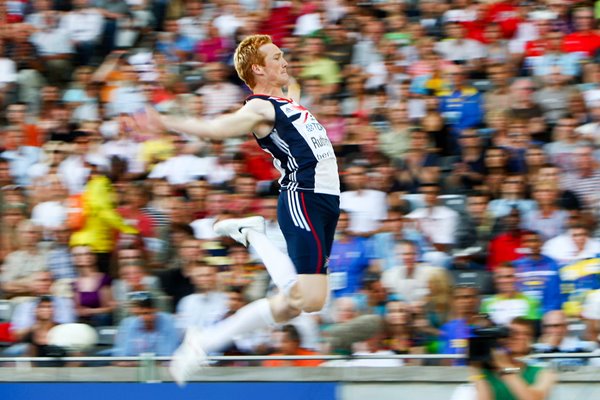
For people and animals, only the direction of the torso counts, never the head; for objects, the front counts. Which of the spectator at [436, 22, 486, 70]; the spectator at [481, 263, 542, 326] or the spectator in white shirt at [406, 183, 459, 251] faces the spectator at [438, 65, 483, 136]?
the spectator at [436, 22, 486, 70]

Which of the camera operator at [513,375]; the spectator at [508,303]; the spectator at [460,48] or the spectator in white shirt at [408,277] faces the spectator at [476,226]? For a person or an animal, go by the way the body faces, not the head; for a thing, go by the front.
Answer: the spectator at [460,48]

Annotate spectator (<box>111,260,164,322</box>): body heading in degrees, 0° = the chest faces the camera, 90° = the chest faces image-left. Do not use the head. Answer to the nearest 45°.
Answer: approximately 0°

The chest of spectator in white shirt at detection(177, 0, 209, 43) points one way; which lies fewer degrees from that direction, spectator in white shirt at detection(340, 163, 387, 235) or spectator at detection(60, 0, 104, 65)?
the spectator in white shirt

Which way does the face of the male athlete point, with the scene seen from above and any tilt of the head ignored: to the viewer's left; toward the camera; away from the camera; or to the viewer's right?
to the viewer's right
